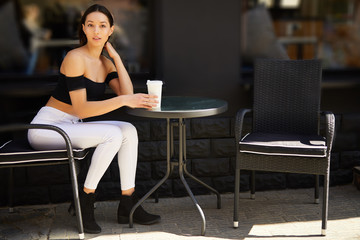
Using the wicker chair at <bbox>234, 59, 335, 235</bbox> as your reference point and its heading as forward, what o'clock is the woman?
The woman is roughly at 2 o'clock from the wicker chair.

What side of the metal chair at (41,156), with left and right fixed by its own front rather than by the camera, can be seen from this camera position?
right

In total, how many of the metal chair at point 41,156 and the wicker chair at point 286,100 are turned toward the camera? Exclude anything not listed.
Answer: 1

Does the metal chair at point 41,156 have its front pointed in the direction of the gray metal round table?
yes

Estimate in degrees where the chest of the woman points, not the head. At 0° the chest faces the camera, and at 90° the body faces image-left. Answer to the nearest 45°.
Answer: approximately 315°

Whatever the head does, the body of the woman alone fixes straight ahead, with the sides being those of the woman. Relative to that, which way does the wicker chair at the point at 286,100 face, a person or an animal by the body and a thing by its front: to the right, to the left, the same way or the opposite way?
to the right

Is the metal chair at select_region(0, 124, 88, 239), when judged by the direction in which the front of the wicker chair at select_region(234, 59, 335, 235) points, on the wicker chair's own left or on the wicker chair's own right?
on the wicker chair's own right

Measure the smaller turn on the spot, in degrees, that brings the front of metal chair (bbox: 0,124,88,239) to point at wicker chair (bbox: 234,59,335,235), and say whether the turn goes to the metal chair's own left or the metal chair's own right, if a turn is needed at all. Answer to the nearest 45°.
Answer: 0° — it already faces it
